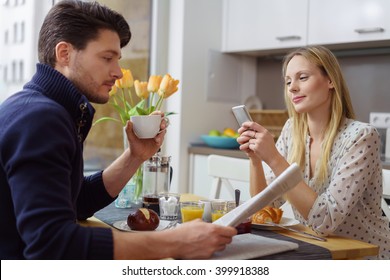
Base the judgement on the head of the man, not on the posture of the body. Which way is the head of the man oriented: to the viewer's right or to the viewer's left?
to the viewer's right

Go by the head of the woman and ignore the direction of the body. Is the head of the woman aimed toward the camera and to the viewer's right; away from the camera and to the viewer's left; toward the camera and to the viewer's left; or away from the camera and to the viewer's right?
toward the camera and to the viewer's left

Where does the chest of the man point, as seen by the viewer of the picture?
to the viewer's right

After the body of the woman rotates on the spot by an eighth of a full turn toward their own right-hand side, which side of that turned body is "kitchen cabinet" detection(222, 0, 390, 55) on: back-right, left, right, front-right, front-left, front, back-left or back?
right

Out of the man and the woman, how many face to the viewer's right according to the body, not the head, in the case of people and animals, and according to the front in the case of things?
1

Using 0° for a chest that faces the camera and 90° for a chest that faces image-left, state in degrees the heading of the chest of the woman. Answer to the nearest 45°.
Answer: approximately 45°

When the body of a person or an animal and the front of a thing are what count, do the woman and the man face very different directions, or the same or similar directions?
very different directions

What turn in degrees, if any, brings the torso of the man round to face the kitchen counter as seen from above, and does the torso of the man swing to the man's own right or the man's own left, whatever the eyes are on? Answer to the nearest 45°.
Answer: approximately 90° to the man's own left
